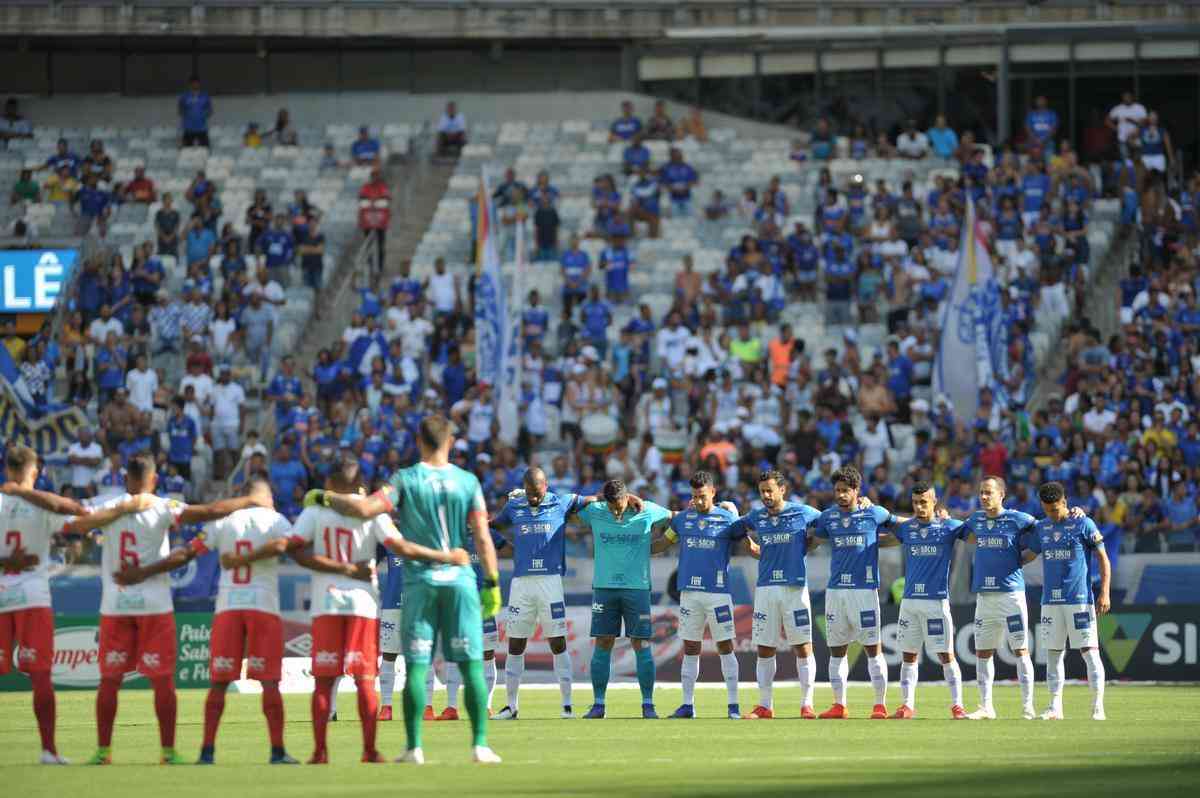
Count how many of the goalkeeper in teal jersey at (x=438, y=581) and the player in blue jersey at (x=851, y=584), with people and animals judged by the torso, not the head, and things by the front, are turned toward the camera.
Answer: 1

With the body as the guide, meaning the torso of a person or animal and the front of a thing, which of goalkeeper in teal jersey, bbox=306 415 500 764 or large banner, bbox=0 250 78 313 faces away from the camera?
the goalkeeper in teal jersey

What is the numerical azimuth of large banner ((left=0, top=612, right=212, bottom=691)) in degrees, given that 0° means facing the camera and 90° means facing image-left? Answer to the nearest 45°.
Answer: approximately 0°

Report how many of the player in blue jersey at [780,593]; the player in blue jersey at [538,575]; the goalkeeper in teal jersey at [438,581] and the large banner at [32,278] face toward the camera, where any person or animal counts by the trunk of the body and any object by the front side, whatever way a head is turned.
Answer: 3

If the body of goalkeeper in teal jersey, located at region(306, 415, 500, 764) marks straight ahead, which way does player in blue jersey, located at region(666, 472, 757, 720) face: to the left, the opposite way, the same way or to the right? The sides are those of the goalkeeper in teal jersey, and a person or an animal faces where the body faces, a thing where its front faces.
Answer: the opposite way

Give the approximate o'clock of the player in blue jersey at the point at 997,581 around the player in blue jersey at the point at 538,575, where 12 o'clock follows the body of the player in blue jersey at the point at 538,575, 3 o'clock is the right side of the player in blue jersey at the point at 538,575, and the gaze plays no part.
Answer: the player in blue jersey at the point at 997,581 is roughly at 9 o'clock from the player in blue jersey at the point at 538,575.

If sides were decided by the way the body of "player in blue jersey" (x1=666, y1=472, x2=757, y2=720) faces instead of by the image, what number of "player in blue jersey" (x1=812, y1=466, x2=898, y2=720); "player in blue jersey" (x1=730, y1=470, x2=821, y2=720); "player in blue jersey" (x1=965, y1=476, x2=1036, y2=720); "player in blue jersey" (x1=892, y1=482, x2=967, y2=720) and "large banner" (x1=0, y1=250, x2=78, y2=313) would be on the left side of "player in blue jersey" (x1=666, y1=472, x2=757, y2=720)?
4

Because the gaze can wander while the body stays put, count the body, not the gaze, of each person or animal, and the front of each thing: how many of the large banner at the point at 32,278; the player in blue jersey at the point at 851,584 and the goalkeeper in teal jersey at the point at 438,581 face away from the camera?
1

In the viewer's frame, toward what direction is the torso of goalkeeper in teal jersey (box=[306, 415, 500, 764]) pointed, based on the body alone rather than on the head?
away from the camera

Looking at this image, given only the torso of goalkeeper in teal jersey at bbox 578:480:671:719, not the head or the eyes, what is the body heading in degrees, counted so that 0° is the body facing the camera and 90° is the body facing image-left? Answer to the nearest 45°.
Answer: approximately 0°

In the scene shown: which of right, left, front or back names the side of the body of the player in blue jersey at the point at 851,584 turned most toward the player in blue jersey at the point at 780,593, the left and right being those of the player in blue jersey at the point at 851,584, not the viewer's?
right

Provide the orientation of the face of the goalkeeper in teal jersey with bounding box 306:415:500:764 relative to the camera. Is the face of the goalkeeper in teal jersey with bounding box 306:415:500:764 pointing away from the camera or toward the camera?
away from the camera

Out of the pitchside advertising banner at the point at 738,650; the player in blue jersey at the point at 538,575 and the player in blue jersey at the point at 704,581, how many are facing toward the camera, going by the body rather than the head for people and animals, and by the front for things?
3

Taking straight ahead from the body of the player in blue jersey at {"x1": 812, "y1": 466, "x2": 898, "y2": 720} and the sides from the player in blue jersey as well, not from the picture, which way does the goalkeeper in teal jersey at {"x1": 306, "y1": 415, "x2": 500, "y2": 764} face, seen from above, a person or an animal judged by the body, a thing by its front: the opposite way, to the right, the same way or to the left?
the opposite way
